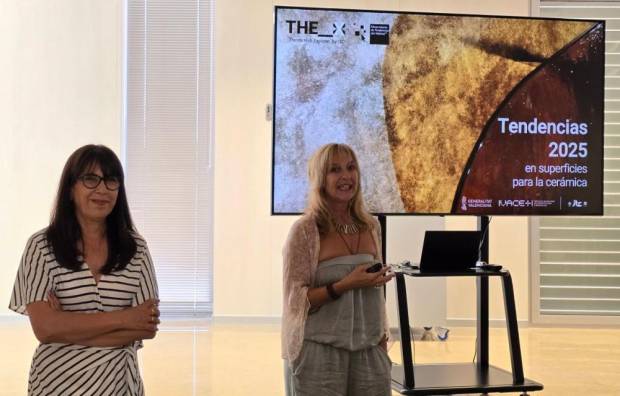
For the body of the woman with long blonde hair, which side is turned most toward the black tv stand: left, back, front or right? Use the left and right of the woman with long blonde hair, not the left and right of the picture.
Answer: left

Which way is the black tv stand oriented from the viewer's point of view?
toward the camera

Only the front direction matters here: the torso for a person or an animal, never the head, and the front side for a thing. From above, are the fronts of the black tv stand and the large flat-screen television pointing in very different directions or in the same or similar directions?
same or similar directions

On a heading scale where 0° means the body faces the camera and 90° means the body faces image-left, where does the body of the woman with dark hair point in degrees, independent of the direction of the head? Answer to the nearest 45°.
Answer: approximately 315°

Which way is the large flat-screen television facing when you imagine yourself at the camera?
facing the viewer

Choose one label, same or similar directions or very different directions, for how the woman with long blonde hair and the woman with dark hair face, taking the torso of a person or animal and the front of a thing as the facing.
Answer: same or similar directions

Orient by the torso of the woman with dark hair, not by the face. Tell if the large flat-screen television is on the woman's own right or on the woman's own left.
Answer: on the woman's own left

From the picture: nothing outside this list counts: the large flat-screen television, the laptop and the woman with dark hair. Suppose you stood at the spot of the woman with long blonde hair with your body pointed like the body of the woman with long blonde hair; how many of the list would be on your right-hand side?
1

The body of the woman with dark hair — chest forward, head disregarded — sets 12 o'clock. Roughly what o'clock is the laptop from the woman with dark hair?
The laptop is roughly at 9 o'clock from the woman with dark hair.

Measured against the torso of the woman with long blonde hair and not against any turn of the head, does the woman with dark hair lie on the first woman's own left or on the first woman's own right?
on the first woman's own right

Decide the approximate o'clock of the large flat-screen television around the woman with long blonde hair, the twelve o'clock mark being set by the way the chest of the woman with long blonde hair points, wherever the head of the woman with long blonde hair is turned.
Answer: The large flat-screen television is roughly at 8 o'clock from the woman with long blonde hair.

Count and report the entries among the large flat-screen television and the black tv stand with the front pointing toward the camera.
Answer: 2
